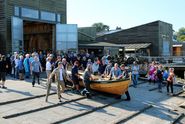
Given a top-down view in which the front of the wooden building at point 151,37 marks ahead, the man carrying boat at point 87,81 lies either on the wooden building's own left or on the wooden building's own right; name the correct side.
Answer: on the wooden building's own right

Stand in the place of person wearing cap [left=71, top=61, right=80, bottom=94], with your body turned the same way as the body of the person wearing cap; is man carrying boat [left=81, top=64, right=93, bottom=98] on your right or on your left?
on your right

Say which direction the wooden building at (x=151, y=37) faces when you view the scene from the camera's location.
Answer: facing the viewer and to the right of the viewer

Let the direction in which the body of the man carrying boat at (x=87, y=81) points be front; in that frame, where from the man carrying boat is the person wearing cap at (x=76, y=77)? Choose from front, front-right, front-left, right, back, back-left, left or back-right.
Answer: back-left

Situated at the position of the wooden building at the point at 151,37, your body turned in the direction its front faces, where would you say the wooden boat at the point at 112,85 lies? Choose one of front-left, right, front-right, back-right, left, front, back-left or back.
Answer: front-right

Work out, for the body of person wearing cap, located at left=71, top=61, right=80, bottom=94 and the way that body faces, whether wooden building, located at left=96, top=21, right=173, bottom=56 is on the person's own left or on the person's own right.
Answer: on the person's own left

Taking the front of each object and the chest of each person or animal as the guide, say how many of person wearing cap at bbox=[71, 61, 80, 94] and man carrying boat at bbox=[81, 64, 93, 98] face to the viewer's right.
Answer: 2

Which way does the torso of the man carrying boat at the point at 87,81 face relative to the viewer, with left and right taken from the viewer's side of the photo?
facing to the right of the viewer

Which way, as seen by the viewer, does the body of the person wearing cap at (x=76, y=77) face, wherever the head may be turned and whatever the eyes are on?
to the viewer's right
